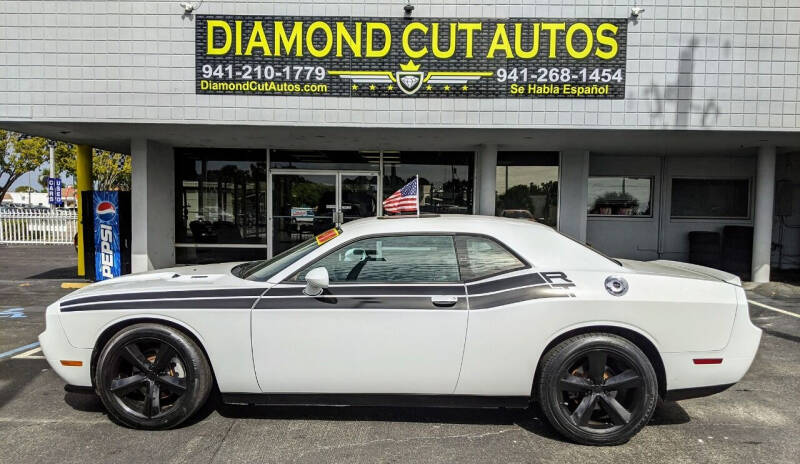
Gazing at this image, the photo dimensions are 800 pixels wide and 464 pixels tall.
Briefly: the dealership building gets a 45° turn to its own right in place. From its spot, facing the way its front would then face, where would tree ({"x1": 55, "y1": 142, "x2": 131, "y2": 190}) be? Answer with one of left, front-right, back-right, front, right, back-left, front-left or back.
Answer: right

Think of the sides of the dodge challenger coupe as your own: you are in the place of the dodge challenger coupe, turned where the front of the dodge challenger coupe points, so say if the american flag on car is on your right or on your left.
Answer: on your right

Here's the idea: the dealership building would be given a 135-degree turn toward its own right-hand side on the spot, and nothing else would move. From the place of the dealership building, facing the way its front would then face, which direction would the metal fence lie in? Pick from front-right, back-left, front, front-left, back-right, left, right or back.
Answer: front

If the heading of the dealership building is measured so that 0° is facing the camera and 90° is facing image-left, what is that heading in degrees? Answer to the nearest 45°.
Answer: approximately 0°

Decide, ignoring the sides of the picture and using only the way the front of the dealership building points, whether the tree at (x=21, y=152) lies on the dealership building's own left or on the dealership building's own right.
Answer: on the dealership building's own right

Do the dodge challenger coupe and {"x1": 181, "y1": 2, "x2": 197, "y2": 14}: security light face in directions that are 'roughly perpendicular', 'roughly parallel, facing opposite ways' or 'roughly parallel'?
roughly perpendicular

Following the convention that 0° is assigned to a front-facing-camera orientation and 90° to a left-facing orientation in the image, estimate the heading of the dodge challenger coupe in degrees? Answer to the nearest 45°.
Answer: approximately 90°

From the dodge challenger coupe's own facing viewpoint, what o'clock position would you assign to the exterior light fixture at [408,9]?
The exterior light fixture is roughly at 3 o'clock from the dodge challenger coupe.
